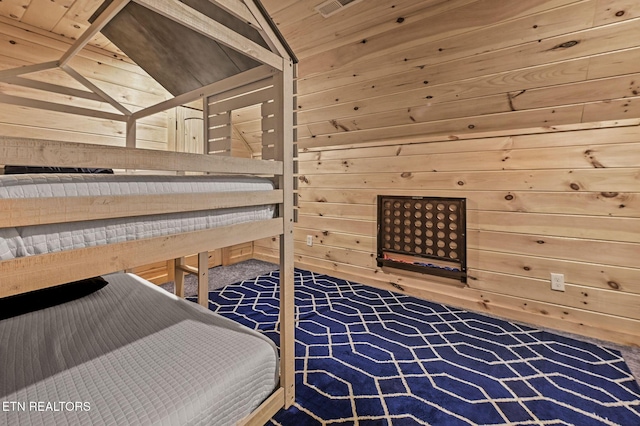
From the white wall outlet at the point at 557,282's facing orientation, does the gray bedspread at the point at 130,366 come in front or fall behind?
in front

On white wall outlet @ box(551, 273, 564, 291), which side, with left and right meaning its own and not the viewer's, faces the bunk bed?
front

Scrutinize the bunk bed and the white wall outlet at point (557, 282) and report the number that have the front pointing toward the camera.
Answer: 1
